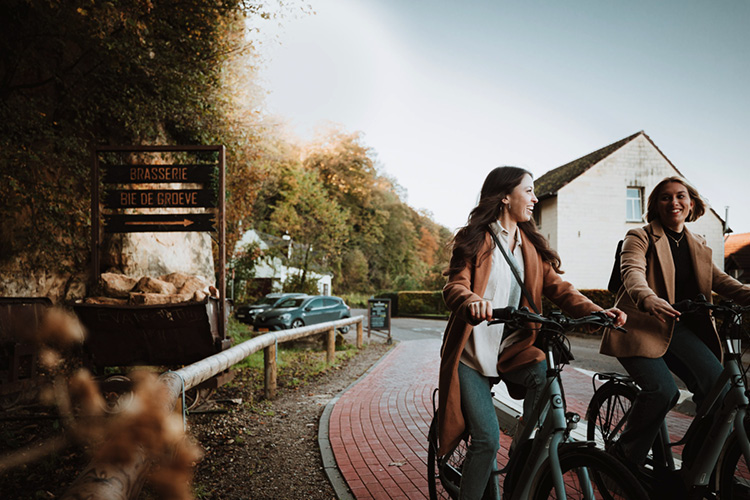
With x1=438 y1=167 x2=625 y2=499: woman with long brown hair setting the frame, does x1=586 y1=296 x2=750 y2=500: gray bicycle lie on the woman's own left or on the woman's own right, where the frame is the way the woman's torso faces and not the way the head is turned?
on the woman's own left

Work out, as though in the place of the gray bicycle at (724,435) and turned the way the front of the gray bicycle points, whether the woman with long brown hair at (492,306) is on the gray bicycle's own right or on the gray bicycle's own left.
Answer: on the gray bicycle's own right

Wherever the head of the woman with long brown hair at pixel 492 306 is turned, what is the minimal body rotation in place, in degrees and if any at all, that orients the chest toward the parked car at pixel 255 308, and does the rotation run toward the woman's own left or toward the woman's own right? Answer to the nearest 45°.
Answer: approximately 180°

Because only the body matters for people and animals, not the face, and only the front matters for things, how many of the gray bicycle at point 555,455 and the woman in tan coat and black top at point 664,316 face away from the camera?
0

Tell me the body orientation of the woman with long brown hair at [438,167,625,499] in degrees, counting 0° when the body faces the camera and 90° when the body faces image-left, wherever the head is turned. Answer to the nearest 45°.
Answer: approximately 315°

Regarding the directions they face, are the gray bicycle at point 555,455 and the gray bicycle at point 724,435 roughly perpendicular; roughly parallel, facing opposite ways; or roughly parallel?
roughly parallel

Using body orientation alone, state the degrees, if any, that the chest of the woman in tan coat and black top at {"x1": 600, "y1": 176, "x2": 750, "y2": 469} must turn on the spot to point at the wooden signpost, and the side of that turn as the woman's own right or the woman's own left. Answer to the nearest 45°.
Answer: approximately 135° to the woman's own right

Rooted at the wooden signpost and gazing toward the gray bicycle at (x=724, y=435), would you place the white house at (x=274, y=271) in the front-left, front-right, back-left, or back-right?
back-left

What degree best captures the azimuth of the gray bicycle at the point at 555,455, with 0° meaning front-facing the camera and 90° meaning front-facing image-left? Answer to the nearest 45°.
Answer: approximately 315°

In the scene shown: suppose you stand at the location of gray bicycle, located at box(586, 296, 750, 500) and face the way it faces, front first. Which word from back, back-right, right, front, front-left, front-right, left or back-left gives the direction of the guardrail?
right

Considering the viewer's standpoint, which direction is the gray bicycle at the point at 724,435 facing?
facing the viewer and to the right of the viewer

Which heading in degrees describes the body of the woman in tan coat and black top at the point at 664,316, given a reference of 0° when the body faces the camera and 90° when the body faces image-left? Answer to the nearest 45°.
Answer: approximately 315°

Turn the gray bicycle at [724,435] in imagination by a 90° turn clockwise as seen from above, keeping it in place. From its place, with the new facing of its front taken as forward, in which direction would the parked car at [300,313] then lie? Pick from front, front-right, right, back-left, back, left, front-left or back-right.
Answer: right

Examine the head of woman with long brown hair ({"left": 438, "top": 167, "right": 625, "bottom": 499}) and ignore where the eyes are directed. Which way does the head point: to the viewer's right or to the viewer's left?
to the viewer's right

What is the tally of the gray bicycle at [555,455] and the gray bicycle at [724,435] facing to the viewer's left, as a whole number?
0

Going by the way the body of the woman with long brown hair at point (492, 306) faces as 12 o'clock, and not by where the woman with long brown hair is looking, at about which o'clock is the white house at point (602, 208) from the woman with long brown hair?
The white house is roughly at 8 o'clock from the woman with long brown hair.
